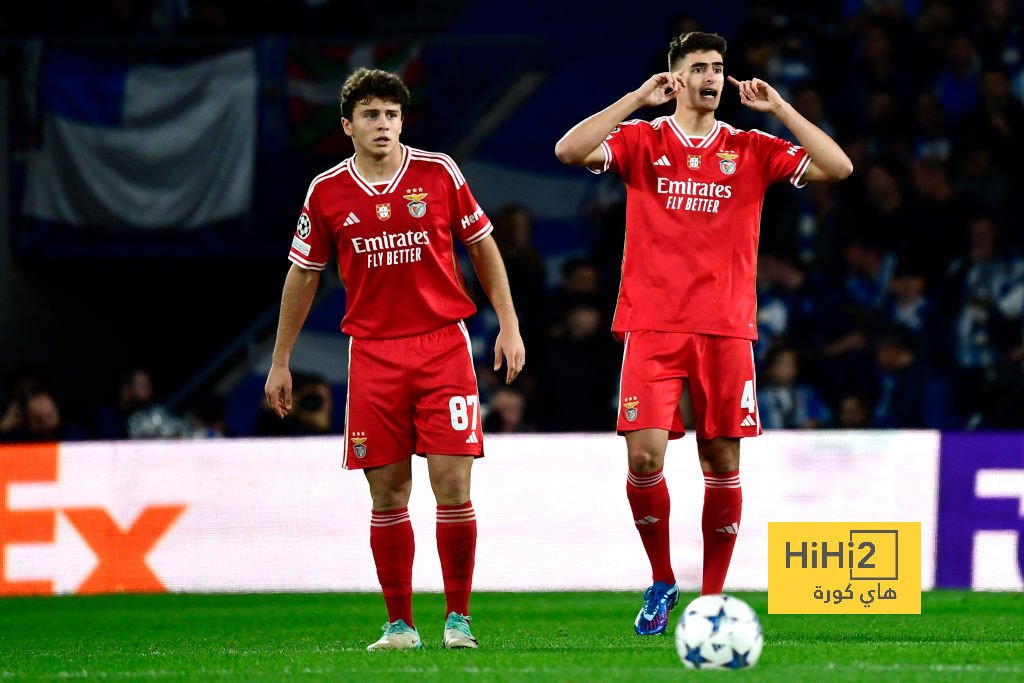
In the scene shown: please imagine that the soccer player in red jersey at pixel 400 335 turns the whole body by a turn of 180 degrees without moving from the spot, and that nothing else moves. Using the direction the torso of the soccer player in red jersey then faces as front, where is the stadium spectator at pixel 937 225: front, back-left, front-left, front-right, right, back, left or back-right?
front-right

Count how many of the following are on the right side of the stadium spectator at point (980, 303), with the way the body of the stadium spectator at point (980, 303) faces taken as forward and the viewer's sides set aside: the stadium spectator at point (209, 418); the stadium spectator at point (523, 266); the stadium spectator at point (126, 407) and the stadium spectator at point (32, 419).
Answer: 4

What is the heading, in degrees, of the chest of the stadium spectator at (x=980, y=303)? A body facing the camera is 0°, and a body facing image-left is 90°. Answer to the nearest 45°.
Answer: approximately 0°

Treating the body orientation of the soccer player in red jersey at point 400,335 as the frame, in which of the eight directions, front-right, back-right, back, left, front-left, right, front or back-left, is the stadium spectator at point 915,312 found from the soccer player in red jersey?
back-left

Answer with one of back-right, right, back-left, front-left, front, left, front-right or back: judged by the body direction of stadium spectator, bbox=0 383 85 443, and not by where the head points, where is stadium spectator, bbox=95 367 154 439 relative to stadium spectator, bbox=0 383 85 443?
back-left

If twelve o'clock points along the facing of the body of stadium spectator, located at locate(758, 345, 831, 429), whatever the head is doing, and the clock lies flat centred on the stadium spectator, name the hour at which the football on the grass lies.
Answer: The football on the grass is roughly at 12 o'clock from the stadium spectator.

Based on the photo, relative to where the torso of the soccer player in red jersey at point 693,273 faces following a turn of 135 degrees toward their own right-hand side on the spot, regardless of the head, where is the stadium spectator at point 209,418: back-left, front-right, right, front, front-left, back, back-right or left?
front

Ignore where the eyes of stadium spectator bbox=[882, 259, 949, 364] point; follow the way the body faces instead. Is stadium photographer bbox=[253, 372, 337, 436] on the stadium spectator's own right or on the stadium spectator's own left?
on the stadium spectator's own right

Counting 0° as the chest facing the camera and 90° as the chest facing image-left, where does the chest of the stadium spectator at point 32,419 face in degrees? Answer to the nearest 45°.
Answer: approximately 0°
